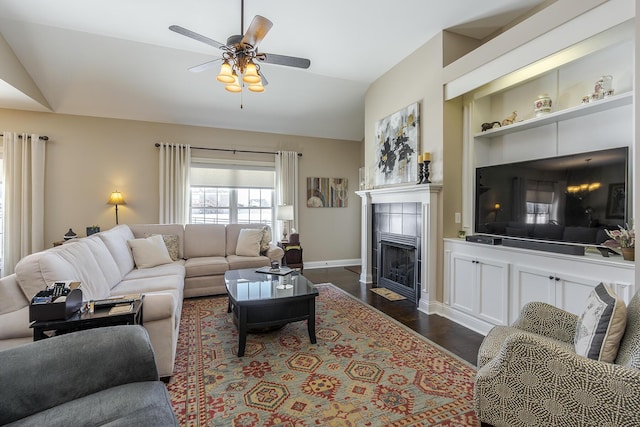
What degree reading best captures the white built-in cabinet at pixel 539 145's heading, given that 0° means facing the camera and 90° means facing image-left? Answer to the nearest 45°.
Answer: approximately 45°

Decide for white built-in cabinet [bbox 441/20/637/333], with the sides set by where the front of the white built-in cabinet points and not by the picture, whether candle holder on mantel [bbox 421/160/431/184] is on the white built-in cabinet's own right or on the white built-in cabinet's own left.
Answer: on the white built-in cabinet's own right

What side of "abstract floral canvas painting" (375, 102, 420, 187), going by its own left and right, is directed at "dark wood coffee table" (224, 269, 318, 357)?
front

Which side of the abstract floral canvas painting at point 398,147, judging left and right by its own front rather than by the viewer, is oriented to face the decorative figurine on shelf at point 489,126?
left

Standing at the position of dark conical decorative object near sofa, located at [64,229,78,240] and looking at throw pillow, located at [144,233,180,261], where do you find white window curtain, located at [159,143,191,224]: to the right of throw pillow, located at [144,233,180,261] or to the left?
left

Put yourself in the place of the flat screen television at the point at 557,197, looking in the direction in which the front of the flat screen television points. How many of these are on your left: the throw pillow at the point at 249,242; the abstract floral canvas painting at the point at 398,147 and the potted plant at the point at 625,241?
1

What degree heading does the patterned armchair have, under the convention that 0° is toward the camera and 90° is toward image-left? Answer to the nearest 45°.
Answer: approximately 90°

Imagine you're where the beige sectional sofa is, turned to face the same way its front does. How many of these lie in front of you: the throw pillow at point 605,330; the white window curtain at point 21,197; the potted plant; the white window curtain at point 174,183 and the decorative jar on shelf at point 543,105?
3

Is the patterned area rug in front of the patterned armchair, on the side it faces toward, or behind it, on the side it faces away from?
in front

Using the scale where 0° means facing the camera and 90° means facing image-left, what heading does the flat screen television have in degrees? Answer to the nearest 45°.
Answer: approximately 45°

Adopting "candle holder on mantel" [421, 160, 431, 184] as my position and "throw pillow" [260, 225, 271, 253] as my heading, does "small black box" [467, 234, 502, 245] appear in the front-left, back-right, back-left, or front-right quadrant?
back-left
